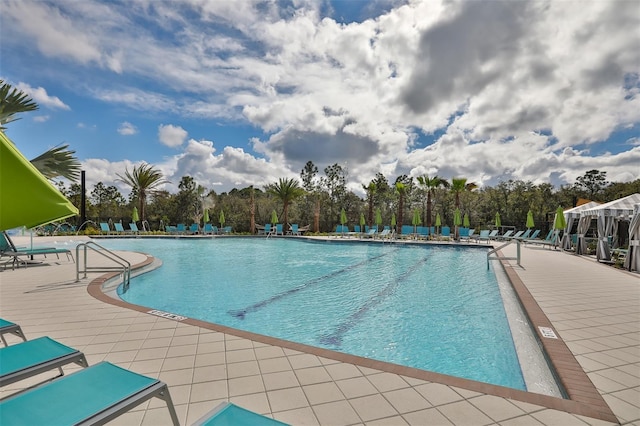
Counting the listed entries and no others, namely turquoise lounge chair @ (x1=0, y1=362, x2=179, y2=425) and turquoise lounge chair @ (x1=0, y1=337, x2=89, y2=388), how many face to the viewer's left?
0

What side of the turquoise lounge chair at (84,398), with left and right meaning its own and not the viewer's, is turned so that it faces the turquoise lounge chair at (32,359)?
left

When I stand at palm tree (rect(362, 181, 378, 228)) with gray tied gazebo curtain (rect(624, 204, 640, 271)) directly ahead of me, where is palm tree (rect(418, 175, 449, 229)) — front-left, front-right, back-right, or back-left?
front-left

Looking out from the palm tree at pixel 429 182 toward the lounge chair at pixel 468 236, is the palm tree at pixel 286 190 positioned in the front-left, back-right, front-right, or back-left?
back-right

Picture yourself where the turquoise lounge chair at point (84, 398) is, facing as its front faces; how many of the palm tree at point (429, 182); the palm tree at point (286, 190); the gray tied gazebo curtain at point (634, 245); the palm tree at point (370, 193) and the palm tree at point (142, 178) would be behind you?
0

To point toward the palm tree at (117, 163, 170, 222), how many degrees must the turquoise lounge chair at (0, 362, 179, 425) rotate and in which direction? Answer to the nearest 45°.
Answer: approximately 45° to its left

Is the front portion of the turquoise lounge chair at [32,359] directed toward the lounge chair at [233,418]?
no

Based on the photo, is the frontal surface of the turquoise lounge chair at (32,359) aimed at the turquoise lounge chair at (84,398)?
no

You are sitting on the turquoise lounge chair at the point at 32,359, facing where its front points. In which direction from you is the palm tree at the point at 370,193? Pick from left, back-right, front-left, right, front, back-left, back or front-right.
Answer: front

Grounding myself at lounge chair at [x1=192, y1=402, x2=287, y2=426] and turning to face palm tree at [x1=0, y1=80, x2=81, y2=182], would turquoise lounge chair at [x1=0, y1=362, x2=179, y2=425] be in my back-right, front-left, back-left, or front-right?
front-left

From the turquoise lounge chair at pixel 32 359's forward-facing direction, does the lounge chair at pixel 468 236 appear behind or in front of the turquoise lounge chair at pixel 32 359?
in front

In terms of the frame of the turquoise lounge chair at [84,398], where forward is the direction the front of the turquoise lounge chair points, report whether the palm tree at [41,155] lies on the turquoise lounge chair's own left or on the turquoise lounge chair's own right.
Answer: on the turquoise lounge chair's own left

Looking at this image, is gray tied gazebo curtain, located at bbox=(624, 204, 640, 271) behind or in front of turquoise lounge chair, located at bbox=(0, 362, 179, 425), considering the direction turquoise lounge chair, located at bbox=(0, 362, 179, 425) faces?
in front

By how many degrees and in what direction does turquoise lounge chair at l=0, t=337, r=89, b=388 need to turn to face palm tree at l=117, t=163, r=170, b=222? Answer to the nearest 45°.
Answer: approximately 45° to its left

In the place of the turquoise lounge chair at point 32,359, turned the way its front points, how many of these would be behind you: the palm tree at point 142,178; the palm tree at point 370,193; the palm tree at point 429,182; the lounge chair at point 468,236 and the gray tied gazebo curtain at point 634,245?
0

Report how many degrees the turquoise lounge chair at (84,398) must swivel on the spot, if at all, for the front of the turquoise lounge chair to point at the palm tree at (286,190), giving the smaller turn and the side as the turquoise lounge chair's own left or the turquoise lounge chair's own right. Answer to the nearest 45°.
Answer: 0° — it already faces it

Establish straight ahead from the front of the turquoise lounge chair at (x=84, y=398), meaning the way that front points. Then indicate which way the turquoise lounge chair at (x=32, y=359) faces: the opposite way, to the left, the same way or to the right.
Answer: the same way

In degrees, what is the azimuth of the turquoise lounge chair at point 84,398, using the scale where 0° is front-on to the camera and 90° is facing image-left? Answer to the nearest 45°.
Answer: approximately 225°

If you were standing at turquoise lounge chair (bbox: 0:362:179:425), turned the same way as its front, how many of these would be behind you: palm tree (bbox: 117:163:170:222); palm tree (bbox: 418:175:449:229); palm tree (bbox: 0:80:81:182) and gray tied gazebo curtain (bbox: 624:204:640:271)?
0
